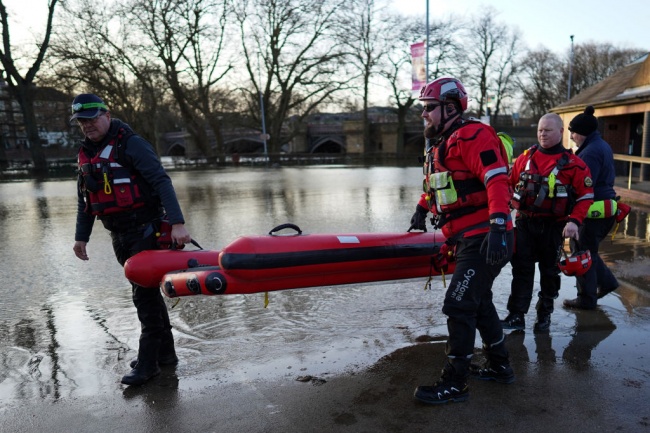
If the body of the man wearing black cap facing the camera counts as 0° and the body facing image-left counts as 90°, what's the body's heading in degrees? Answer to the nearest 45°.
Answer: approximately 45°

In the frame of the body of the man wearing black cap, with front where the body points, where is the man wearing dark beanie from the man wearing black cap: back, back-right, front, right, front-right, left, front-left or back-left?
back-left

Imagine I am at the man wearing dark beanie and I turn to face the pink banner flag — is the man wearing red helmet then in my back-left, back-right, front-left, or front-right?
back-left

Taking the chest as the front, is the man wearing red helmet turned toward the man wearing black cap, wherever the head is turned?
yes

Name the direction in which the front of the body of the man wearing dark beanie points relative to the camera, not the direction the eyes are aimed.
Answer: to the viewer's left

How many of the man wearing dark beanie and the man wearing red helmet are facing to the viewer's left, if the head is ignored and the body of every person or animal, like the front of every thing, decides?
2

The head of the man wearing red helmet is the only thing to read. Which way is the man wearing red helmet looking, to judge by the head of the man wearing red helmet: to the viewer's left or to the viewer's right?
to the viewer's left

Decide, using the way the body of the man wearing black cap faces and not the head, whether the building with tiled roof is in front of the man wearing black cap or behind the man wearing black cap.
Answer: behind

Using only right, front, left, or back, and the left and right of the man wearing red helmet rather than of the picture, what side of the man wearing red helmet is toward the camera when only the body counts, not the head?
left

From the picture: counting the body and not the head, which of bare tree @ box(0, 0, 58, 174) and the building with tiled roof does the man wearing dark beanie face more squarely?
the bare tree
